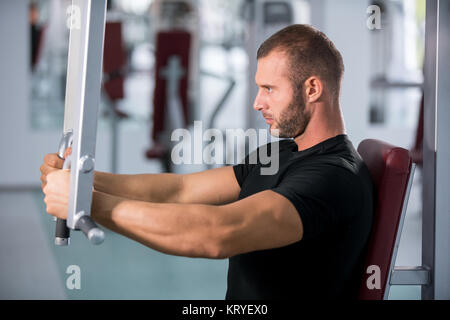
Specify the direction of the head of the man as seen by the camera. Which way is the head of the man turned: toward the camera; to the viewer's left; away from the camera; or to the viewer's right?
to the viewer's left

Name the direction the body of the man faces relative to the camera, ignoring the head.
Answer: to the viewer's left
